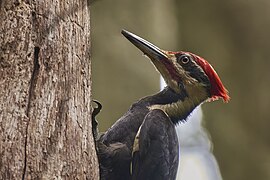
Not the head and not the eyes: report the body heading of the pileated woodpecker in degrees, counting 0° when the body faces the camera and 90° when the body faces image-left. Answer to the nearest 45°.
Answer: approximately 90°
